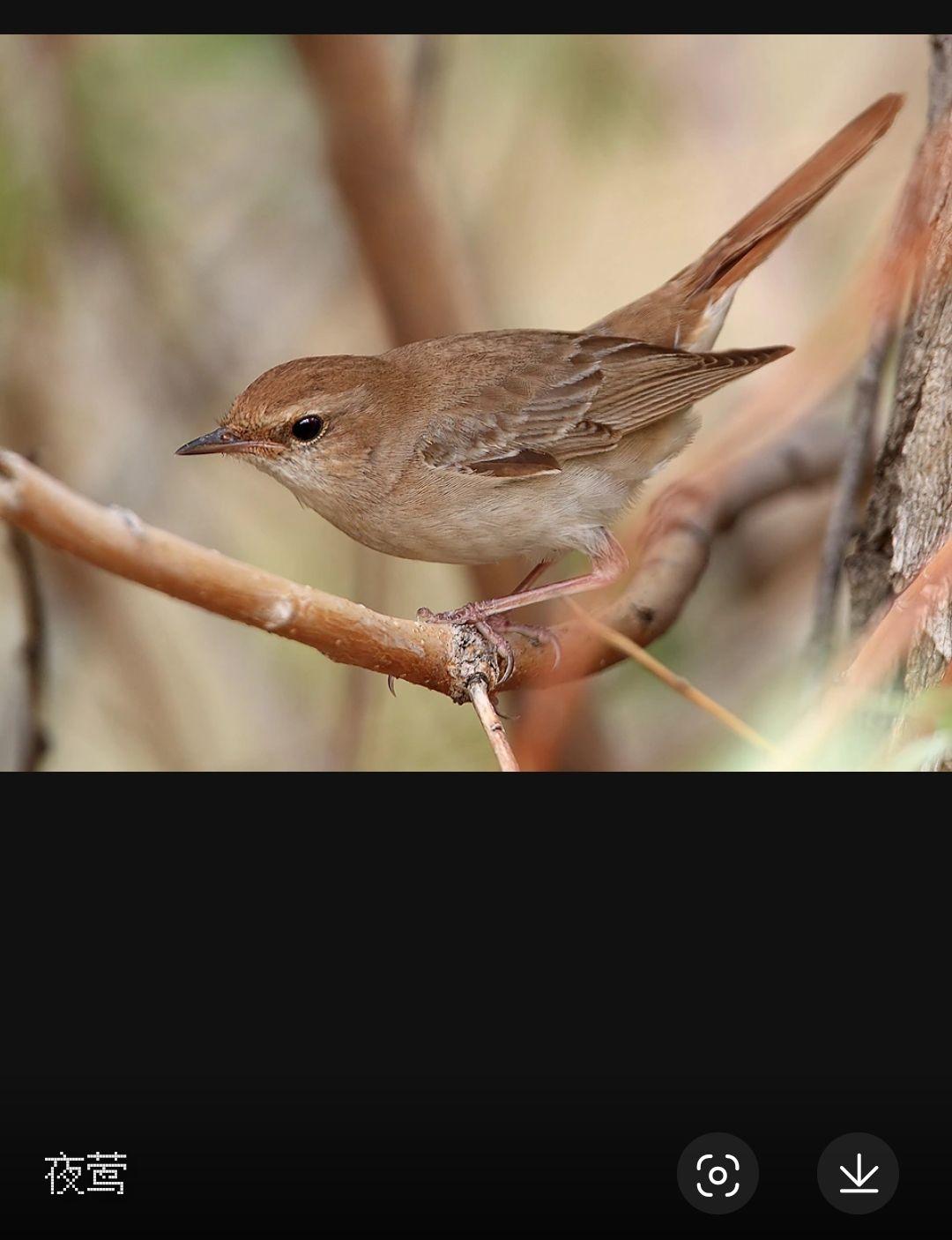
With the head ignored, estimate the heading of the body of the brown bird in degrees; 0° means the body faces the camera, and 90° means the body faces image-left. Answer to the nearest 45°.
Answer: approximately 90°
